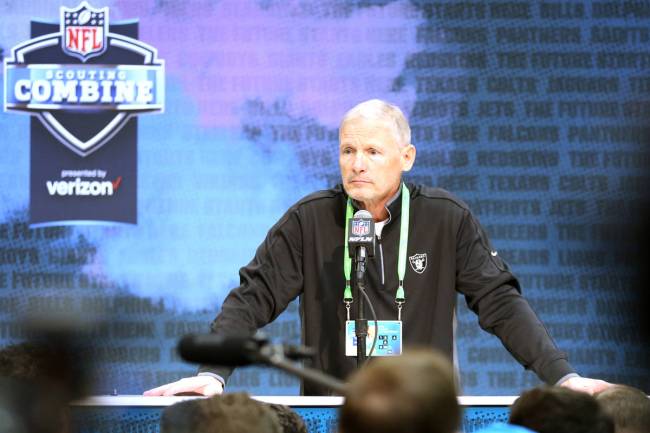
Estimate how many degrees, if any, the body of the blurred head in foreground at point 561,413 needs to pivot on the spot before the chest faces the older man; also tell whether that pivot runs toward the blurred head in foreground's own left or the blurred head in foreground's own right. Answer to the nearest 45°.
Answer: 0° — they already face them

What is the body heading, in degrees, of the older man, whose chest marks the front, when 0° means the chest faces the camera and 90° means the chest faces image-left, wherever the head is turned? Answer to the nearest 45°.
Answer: approximately 0°

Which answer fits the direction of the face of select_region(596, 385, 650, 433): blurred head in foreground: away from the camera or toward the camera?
away from the camera

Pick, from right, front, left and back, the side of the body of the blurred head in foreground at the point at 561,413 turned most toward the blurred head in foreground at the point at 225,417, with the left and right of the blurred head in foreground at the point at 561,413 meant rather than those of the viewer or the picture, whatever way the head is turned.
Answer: left

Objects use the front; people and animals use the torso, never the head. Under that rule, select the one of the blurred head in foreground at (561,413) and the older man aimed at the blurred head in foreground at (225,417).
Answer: the older man

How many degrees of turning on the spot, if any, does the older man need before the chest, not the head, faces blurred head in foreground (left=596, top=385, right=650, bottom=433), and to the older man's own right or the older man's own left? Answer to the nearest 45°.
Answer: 0° — they already face them

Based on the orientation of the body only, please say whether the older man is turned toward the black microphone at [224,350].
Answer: yes

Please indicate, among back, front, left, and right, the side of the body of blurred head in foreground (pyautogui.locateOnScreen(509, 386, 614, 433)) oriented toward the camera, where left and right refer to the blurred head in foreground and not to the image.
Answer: back

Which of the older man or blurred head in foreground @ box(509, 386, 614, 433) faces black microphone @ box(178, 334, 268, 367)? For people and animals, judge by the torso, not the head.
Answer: the older man

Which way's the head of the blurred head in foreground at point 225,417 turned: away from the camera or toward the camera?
away from the camera

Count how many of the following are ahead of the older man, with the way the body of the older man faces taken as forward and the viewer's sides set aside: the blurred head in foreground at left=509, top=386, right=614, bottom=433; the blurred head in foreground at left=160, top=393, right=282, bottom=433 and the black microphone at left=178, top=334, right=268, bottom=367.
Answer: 3

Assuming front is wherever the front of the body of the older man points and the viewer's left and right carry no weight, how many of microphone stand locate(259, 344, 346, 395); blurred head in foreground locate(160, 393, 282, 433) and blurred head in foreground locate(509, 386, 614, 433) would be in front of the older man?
3

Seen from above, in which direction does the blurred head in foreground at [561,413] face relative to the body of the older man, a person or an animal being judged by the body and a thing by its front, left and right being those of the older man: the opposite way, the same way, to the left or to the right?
the opposite way
